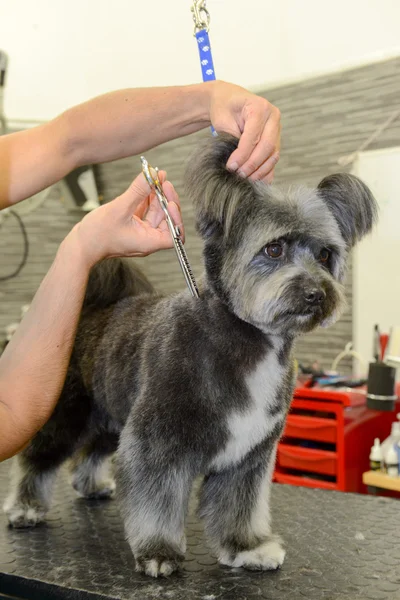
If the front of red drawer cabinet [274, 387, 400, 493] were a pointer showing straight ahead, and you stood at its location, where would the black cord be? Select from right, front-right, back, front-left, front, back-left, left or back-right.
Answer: right

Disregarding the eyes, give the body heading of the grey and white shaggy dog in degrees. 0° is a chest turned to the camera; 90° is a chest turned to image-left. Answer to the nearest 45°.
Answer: approximately 315°

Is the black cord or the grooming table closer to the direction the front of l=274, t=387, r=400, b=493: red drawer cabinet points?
the grooming table

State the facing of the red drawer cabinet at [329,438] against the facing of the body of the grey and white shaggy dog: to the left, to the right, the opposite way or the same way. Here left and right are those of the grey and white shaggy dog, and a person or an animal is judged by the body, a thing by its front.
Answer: to the right

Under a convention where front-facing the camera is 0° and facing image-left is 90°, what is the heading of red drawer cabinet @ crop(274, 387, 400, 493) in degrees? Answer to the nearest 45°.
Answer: approximately 45°

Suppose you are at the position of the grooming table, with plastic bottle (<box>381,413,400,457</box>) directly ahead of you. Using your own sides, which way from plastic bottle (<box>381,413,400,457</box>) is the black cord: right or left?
left

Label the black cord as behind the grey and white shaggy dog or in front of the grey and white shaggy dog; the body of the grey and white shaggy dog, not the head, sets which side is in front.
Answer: behind

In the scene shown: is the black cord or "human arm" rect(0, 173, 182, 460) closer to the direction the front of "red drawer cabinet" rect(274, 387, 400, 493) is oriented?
the human arm

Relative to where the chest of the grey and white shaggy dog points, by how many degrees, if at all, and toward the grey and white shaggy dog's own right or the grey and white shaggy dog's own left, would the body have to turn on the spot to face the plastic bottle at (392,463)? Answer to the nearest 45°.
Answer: approximately 90° to the grey and white shaggy dog's own left

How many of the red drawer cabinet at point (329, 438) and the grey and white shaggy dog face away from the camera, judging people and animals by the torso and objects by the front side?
0
